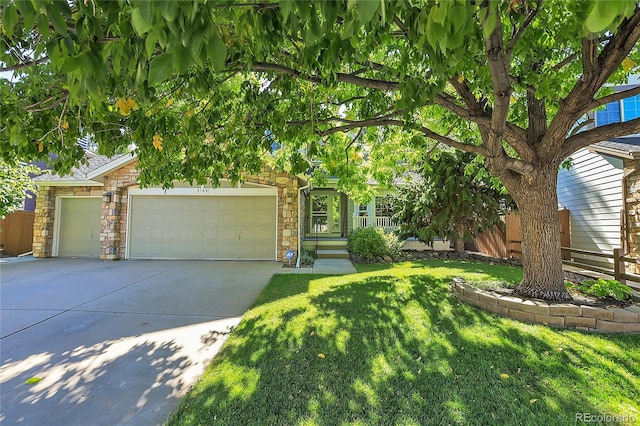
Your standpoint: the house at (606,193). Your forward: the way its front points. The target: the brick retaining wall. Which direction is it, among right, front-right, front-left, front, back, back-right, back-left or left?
front-right

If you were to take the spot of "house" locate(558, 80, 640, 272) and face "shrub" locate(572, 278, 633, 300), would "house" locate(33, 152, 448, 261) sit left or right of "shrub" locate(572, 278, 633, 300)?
right

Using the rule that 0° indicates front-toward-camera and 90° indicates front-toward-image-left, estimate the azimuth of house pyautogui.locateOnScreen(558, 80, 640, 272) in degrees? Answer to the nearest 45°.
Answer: approximately 315°

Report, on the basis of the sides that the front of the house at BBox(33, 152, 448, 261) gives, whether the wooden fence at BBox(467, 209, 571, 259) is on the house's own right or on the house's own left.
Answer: on the house's own left

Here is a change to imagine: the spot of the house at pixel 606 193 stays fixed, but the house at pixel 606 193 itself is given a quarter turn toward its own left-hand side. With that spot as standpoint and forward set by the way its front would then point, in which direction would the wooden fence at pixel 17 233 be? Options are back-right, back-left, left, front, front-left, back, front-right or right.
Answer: back

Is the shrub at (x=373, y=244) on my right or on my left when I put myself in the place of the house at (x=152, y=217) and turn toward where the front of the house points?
on my left

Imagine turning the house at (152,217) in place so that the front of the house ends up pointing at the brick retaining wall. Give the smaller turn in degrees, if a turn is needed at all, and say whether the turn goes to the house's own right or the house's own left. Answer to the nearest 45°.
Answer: approximately 45° to the house's own left

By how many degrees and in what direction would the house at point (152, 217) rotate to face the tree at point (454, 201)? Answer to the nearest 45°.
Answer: approximately 90° to its left

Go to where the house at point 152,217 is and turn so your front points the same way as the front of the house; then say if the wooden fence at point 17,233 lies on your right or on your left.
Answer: on your right

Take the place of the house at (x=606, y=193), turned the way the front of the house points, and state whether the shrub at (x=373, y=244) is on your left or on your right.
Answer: on your right
